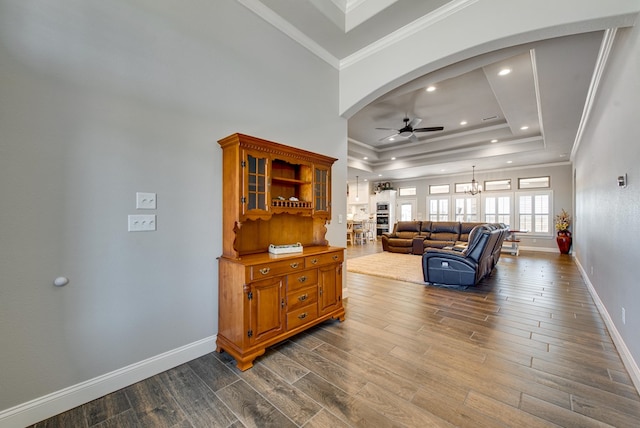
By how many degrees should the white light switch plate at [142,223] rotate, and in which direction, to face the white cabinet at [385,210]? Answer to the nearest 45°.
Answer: approximately 135° to its left

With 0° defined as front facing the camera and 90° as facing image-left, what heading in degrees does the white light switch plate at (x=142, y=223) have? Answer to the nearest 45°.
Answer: approximately 0°

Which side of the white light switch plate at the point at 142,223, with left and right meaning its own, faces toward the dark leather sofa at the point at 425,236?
left

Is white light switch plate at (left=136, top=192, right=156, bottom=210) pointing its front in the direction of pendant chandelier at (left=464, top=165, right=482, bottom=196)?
no

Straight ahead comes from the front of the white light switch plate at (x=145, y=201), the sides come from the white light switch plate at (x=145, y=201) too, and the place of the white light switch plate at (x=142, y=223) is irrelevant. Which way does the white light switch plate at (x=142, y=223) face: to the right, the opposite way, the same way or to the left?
the same way

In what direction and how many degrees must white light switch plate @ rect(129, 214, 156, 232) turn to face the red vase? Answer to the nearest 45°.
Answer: approximately 90° to its left

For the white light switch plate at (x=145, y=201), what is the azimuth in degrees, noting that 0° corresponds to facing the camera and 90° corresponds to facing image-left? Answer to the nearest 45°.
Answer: approximately 0°

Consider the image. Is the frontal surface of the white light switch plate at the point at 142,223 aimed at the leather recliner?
no

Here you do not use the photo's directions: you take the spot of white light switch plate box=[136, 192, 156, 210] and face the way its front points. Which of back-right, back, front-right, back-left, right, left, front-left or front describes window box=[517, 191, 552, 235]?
left

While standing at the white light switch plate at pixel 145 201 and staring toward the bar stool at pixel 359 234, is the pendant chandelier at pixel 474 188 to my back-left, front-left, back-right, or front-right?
front-right

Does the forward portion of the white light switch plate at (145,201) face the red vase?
no

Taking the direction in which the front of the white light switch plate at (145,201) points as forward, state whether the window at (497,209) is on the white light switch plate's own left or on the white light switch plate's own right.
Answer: on the white light switch plate's own left

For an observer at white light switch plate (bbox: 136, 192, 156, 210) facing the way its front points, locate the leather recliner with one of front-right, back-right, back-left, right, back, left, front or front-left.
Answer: left
